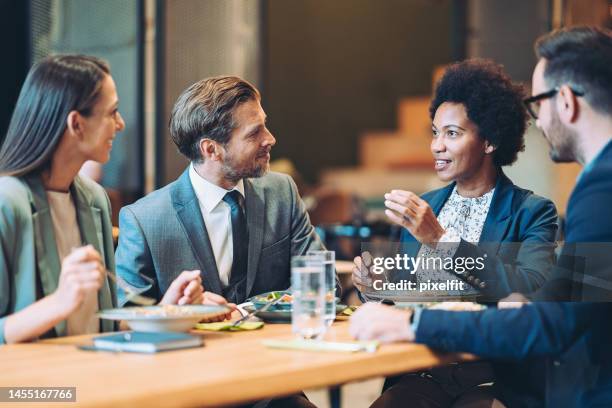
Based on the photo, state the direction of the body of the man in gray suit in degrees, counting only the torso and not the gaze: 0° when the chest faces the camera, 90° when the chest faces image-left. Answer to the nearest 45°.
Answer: approximately 315°

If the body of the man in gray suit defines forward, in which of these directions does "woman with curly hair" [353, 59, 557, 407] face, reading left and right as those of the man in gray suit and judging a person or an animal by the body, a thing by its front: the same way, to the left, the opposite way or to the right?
to the right

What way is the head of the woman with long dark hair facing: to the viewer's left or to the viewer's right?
to the viewer's right

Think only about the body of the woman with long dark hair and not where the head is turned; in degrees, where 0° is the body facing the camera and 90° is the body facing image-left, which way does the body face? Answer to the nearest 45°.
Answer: approximately 315°
